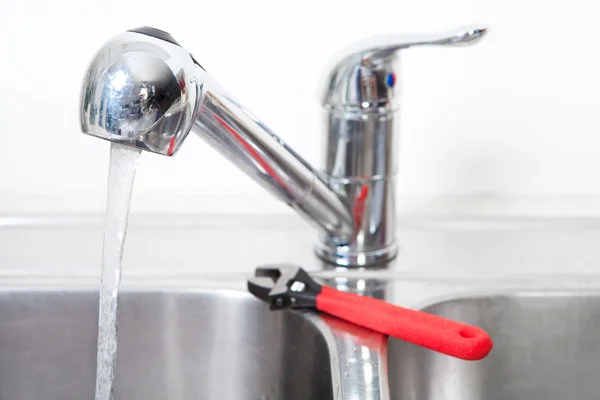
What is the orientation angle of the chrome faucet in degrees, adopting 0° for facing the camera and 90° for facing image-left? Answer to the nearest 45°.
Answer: approximately 45°
